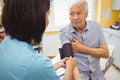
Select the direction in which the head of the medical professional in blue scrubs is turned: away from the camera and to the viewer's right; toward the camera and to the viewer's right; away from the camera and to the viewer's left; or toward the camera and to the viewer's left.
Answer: away from the camera and to the viewer's right

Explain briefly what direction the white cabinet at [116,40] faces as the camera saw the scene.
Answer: facing the viewer and to the left of the viewer

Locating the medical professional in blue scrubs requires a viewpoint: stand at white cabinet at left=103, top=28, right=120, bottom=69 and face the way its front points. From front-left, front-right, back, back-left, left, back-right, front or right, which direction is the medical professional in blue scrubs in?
front-left

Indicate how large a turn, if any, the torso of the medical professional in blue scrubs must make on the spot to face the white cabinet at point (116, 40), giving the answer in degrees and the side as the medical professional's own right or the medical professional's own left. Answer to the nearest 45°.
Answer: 0° — they already face it

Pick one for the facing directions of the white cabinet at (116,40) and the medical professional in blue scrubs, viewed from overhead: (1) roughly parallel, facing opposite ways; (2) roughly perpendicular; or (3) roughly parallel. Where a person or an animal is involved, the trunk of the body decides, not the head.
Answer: roughly parallel, facing opposite ways

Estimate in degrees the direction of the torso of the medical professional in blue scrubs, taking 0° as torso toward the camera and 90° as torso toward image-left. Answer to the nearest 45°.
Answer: approximately 225°

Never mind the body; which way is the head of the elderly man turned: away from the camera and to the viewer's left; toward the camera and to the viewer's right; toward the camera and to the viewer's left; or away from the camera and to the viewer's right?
toward the camera and to the viewer's left

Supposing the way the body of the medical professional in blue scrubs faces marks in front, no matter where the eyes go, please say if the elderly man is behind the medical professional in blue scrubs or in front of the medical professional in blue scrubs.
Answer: in front

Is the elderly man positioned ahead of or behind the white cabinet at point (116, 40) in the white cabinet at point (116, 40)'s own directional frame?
ahead
